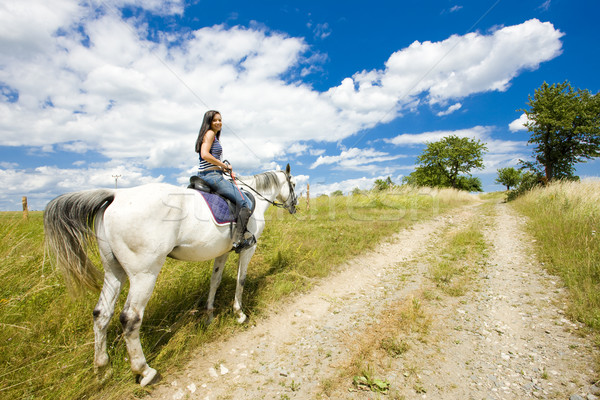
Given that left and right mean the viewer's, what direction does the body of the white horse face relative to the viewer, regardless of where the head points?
facing away from the viewer and to the right of the viewer
